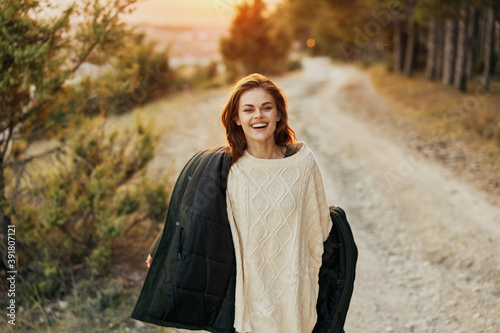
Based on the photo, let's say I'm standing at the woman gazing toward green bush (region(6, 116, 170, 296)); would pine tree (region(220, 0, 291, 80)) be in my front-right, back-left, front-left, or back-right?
front-right

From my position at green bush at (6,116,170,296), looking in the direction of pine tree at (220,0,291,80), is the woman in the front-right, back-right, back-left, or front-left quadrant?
back-right

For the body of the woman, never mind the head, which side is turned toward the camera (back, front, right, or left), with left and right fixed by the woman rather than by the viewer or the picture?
front

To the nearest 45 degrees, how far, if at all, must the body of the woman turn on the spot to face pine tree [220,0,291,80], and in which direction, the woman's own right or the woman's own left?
approximately 180°

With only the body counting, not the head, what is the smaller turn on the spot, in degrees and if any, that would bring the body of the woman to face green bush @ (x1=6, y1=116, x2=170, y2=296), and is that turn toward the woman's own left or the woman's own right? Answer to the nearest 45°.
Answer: approximately 135° to the woman's own right
